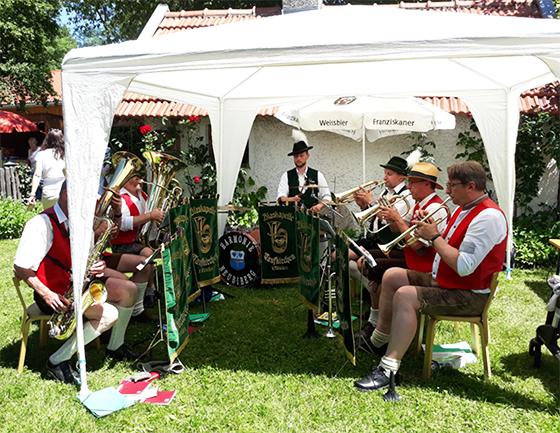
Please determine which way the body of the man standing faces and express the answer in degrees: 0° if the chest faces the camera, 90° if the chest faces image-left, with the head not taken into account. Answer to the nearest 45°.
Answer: approximately 0°

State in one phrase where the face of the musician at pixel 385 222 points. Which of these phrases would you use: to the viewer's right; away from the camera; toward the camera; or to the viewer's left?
to the viewer's left

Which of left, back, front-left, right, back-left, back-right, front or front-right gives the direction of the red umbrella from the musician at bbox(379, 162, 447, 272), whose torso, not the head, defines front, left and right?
front-right

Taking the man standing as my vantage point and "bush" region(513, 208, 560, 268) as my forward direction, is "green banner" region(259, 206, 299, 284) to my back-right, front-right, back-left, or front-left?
back-right

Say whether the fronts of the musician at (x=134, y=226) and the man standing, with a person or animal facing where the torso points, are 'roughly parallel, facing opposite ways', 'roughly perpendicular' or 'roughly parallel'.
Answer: roughly perpendicular

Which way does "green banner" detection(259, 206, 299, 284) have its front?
toward the camera

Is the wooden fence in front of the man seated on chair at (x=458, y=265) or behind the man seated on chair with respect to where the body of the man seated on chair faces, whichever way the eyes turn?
in front

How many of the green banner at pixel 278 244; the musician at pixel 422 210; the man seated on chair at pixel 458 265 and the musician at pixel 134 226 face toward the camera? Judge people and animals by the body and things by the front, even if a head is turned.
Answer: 1

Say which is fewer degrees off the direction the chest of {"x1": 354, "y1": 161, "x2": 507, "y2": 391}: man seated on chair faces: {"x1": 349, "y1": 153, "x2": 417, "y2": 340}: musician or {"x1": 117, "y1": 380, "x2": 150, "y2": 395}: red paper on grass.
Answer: the red paper on grass

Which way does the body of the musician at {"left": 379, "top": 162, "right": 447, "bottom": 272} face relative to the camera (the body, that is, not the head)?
to the viewer's left

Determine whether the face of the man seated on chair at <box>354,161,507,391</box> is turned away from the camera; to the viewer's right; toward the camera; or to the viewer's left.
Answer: to the viewer's left

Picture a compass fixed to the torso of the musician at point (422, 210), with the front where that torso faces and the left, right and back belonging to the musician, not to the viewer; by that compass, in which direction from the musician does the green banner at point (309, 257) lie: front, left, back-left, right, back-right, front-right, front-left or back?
front

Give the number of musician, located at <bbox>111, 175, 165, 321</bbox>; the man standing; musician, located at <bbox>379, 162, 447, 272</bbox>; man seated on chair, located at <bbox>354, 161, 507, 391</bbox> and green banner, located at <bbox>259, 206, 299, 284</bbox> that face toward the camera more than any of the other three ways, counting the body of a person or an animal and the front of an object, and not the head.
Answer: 2

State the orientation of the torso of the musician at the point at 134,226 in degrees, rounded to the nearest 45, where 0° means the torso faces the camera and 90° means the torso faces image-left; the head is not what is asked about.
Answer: approximately 270°
